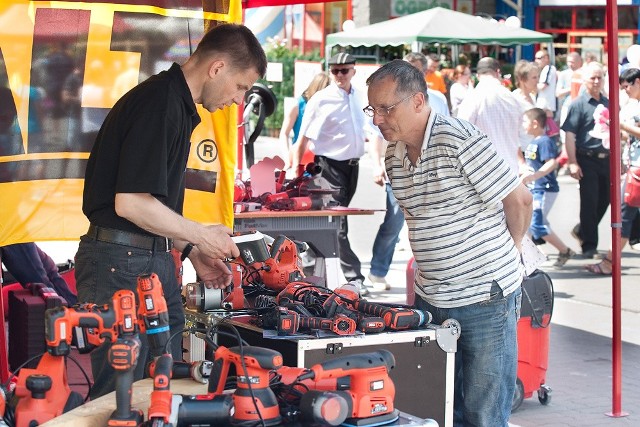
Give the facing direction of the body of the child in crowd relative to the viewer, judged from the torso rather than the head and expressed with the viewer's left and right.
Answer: facing to the left of the viewer

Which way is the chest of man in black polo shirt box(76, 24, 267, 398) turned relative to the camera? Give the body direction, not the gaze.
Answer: to the viewer's right

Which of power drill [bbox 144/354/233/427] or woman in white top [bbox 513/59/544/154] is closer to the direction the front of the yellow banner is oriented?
the power drill

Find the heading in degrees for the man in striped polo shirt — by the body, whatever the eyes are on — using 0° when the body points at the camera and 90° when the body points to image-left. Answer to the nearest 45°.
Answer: approximately 45°

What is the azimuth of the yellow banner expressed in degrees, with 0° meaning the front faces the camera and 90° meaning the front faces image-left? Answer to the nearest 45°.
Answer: approximately 0°

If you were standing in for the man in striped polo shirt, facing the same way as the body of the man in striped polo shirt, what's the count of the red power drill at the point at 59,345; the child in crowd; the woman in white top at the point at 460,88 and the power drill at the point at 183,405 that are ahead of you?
2

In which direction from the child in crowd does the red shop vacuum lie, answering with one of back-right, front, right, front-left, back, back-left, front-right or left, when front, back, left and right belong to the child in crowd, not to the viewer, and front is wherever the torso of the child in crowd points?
left

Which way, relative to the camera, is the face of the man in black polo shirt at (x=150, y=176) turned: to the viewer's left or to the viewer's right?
to the viewer's right
